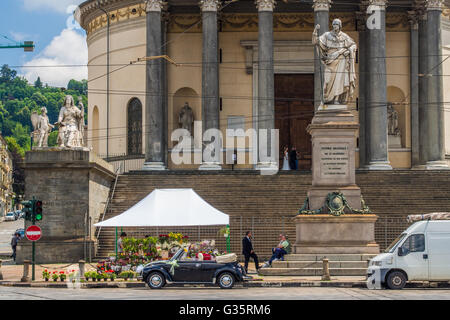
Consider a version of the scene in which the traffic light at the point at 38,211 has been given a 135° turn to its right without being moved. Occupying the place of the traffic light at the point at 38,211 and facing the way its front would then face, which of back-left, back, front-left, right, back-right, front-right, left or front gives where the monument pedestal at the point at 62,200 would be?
front-right

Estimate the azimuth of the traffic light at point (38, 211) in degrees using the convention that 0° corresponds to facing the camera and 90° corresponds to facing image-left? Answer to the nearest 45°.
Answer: approximately 0°

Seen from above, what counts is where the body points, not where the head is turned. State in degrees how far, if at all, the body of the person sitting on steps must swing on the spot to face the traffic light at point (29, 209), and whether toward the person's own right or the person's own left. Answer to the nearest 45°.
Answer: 0° — they already face it

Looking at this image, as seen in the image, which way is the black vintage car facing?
to the viewer's left

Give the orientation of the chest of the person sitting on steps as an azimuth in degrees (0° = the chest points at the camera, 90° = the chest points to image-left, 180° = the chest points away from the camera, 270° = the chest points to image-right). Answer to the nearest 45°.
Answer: approximately 90°

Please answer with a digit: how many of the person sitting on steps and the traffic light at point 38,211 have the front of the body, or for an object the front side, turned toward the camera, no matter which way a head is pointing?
1

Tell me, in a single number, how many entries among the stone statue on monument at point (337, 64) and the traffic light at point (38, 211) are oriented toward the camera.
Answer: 2

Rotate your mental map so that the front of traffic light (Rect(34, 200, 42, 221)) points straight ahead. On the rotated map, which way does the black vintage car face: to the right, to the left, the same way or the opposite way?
to the right

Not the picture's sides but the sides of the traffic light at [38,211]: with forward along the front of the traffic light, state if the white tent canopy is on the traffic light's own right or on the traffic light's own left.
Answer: on the traffic light's own left

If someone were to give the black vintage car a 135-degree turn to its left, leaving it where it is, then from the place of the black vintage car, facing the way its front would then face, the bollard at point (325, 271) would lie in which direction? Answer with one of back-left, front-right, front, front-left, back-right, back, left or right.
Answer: front-left

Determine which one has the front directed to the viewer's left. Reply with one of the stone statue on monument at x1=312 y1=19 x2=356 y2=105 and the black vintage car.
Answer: the black vintage car
